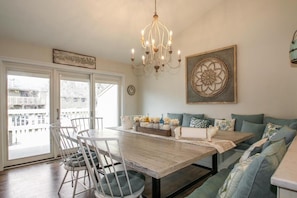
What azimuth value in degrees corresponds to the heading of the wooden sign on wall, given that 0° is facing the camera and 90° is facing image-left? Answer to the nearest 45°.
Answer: approximately 315°

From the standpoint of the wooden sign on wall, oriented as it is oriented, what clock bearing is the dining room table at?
The dining room table is roughly at 1 o'clock from the wooden sign on wall.

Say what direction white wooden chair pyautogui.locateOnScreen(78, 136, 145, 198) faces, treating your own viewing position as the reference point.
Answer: facing away from the viewer and to the right of the viewer

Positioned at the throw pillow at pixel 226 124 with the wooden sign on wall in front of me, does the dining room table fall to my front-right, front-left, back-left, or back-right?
front-left

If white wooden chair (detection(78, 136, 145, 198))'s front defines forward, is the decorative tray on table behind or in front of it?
in front

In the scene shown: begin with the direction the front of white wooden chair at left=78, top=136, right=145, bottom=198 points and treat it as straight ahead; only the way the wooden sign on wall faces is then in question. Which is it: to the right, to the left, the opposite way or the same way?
to the right

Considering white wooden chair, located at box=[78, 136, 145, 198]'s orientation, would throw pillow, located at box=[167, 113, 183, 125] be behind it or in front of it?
in front

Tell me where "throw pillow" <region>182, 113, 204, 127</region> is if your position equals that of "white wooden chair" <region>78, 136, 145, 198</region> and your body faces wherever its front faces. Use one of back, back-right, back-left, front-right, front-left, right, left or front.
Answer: front

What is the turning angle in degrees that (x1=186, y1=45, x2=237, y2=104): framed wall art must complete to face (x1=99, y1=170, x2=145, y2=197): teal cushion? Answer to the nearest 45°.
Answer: approximately 45° to its left

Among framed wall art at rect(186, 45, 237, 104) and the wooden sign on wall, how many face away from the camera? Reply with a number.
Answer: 0

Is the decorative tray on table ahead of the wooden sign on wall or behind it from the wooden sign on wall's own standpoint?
ahead

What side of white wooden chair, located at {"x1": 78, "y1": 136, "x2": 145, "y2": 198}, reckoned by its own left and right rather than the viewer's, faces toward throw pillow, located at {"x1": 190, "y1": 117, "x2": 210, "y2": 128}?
front

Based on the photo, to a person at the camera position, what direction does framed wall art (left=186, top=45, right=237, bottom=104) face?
facing the viewer and to the left of the viewer
